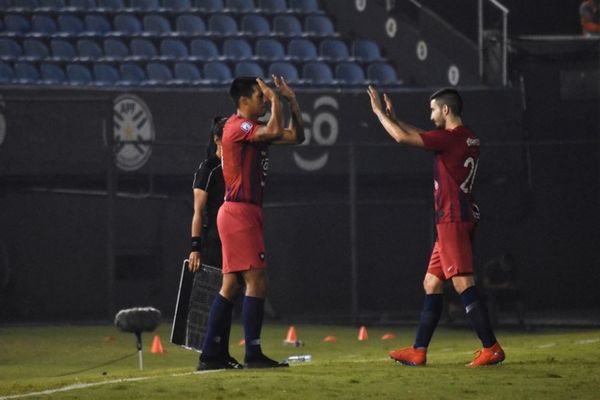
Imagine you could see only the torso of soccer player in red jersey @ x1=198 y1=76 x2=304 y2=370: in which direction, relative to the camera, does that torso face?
to the viewer's right

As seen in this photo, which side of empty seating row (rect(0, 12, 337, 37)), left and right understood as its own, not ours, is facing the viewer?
front

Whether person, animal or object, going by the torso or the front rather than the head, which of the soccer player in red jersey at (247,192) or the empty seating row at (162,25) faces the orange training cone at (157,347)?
the empty seating row

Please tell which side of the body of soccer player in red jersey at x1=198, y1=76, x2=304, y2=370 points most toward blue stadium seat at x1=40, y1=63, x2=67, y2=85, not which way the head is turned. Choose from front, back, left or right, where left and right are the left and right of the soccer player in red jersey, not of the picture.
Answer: left

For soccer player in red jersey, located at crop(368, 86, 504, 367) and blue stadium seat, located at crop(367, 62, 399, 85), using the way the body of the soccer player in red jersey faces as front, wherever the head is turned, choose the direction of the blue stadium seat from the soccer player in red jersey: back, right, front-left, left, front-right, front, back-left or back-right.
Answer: right

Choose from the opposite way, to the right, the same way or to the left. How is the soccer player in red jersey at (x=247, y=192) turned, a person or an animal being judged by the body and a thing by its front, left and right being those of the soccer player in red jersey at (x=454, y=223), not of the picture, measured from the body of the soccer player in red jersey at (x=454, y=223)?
the opposite way

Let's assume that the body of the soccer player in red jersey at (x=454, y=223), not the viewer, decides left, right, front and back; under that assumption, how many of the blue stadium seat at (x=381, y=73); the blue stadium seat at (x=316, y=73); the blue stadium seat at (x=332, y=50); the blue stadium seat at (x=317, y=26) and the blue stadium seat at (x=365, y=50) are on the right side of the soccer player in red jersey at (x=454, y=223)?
5

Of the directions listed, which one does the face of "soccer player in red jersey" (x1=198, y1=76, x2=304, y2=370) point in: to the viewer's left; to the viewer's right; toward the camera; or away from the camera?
to the viewer's right

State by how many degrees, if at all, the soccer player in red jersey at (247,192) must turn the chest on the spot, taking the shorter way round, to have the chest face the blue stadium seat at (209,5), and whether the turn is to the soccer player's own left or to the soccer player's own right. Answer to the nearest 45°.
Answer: approximately 90° to the soccer player's own left

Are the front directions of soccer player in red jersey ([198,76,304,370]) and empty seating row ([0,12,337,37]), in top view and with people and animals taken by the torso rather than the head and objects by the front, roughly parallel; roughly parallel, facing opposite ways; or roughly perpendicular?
roughly perpendicular

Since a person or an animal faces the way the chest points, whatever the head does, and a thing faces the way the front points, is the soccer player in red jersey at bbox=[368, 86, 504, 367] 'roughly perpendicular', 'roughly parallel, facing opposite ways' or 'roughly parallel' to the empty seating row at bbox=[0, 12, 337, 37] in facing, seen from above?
roughly perpendicular

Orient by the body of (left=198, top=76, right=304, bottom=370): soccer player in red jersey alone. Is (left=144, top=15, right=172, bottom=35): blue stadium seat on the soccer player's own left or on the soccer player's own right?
on the soccer player's own left

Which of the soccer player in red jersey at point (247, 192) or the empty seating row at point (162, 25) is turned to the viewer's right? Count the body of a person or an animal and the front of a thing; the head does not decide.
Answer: the soccer player in red jersey

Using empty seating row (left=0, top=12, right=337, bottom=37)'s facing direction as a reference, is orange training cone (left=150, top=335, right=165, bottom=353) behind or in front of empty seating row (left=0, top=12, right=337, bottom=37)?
in front

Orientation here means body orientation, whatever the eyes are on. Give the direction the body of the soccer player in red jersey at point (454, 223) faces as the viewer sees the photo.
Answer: to the viewer's left
